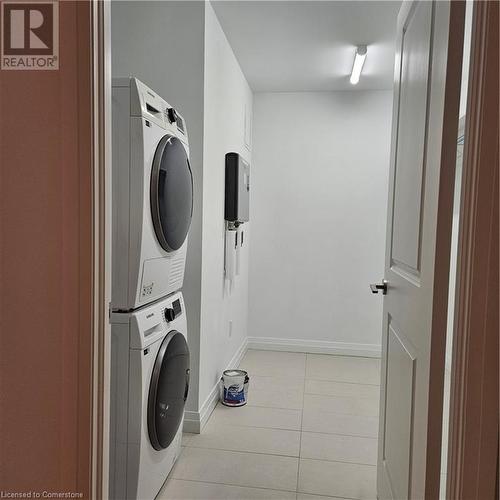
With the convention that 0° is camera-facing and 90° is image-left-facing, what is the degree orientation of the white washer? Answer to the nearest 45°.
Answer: approximately 315°

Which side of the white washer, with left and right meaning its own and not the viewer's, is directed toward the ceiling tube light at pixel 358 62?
left

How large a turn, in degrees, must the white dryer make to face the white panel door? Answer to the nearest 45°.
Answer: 0° — it already faces it

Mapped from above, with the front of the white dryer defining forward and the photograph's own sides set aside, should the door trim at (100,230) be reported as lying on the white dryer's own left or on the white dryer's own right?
on the white dryer's own right

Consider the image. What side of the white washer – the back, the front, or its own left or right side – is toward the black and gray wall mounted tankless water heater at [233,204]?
left

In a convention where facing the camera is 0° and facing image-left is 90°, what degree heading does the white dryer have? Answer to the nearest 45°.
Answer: approximately 315°

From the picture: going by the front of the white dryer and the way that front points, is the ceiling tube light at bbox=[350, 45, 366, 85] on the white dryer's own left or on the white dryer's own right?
on the white dryer's own left

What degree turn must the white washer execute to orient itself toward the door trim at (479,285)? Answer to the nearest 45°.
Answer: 0° — it already faces it
